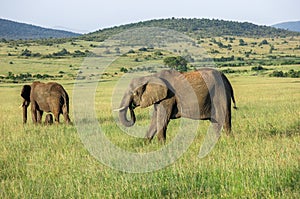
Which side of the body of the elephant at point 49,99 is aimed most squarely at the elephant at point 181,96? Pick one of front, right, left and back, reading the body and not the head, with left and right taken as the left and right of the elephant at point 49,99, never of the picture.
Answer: back

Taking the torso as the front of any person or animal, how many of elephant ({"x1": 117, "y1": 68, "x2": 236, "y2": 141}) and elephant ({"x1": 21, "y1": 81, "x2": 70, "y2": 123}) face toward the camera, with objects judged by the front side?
0

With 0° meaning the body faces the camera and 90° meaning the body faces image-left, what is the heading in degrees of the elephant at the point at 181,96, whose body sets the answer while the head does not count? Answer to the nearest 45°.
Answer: approximately 90°

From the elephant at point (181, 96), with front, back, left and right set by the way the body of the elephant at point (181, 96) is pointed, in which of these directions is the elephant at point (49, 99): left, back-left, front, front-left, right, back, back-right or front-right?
front-right

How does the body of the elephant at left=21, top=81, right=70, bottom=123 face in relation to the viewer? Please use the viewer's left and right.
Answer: facing away from the viewer and to the left of the viewer
